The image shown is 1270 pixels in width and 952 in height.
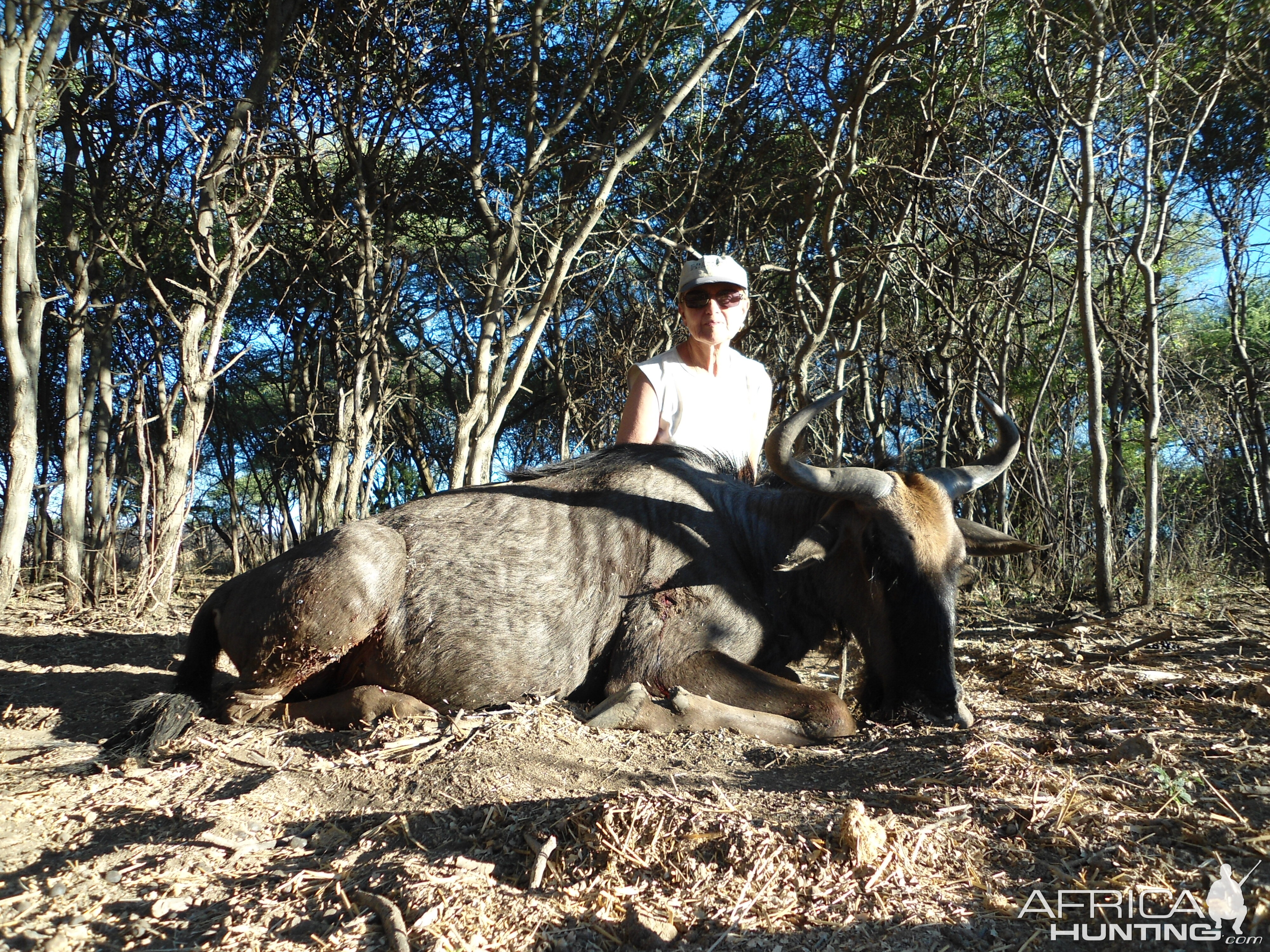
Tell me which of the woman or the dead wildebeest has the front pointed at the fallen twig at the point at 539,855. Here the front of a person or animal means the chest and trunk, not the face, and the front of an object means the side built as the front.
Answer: the woman

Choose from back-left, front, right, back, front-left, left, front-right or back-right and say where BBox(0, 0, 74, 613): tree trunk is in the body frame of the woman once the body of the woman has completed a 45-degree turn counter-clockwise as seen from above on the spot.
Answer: back-right

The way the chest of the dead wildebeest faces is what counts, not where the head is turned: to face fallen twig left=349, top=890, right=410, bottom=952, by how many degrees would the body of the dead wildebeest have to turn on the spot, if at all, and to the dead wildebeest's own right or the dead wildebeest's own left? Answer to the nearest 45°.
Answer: approximately 90° to the dead wildebeest's own right

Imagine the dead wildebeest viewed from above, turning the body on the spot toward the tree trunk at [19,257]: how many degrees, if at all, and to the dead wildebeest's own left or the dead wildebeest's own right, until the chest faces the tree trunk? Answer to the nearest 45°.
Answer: approximately 135° to the dead wildebeest's own left

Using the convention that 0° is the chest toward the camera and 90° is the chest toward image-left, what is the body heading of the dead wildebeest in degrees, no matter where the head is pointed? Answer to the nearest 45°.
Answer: approximately 270°

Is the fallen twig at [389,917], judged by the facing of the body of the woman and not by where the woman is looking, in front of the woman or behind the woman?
in front

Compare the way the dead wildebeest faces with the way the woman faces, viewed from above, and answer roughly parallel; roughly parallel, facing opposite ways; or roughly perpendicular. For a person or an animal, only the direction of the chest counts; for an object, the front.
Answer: roughly perpendicular

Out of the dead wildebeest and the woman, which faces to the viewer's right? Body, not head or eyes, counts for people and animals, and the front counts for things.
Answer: the dead wildebeest

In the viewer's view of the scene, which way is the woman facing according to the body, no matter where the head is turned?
toward the camera

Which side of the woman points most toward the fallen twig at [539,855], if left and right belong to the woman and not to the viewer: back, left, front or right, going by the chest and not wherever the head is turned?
front

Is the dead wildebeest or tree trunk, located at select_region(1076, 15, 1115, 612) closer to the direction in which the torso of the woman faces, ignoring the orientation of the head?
the dead wildebeest

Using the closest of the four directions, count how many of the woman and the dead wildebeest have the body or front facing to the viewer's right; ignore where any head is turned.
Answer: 1
